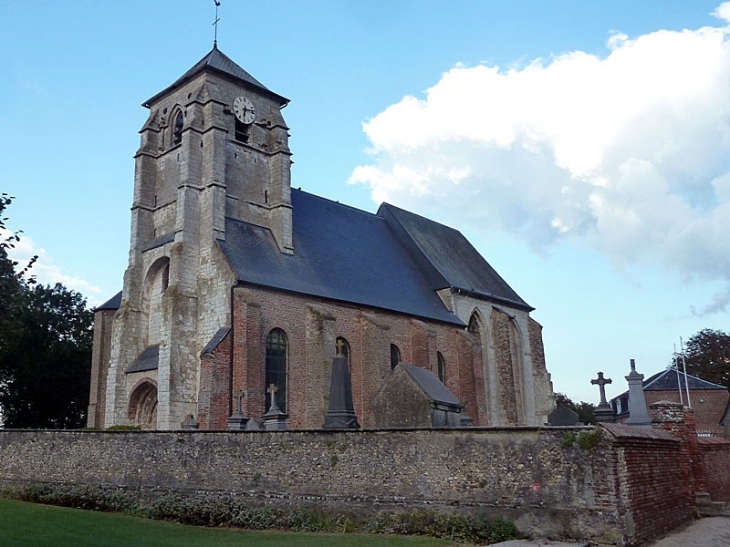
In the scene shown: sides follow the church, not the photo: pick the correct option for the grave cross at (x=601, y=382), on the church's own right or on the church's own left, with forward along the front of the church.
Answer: on the church's own left

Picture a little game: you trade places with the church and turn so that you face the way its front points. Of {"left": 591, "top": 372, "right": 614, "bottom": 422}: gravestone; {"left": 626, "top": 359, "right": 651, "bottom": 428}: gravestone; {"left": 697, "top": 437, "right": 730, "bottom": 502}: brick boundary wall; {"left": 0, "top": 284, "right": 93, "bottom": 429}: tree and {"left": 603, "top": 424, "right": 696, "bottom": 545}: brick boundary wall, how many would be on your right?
1

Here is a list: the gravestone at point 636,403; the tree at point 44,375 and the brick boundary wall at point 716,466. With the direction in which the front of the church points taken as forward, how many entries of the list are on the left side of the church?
2

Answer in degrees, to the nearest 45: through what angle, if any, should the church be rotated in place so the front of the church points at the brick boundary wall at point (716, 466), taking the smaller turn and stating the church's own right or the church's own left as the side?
approximately 90° to the church's own left

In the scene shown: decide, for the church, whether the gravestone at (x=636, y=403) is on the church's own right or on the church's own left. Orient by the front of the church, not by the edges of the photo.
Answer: on the church's own left

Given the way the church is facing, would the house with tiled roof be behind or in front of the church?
behind

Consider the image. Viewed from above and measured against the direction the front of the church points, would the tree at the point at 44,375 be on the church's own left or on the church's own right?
on the church's own right

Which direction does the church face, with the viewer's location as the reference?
facing the viewer and to the left of the viewer

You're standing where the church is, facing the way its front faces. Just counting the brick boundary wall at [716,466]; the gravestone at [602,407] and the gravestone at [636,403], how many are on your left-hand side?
3
